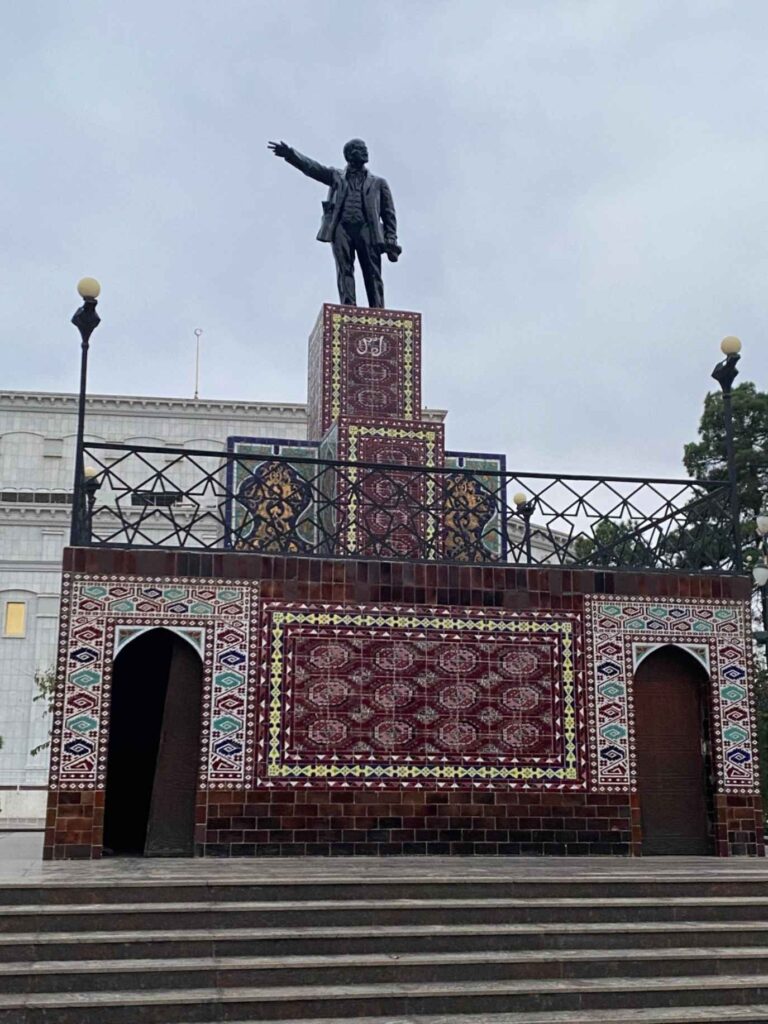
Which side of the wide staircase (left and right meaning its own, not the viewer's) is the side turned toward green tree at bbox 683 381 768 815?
back

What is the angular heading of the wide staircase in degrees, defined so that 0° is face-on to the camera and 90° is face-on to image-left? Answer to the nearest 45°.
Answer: approximately 0°

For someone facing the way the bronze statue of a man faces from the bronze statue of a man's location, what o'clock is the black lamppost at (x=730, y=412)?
The black lamppost is roughly at 10 o'clock from the bronze statue of a man.

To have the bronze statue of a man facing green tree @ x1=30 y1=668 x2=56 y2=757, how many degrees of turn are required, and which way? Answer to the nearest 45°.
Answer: approximately 135° to its right

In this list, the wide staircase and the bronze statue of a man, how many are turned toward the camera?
2

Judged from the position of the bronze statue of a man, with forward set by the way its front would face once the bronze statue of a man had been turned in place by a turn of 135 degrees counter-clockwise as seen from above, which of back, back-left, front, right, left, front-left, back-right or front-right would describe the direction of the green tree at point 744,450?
front
